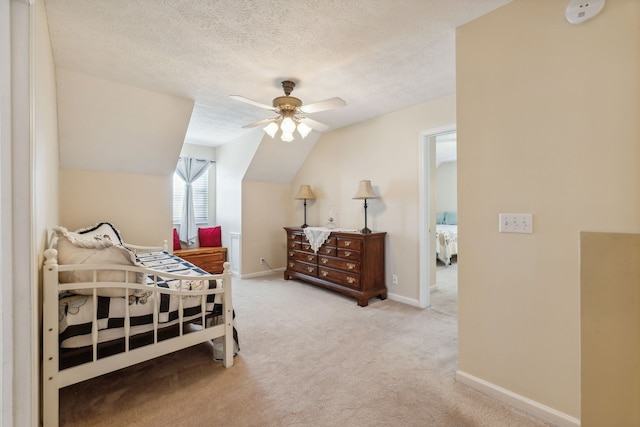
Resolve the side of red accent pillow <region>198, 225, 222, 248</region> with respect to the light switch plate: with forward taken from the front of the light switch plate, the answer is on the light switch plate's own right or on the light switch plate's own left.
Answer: on the light switch plate's own right

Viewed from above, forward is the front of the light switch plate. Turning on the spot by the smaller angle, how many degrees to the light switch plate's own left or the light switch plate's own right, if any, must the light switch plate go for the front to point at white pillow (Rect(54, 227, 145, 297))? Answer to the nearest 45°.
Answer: approximately 45° to the light switch plate's own right

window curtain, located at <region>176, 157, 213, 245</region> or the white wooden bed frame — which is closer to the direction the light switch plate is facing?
the white wooden bed frame

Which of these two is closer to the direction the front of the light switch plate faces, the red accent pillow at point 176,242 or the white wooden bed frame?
the white wooden bed frame

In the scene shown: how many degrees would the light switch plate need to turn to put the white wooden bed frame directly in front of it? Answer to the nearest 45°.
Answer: approximately 45° to its right

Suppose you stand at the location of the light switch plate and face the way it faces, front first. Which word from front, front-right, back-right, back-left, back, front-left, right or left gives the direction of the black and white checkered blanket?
front-right

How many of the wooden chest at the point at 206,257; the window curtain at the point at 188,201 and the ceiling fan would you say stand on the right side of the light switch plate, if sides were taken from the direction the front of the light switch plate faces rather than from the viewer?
3

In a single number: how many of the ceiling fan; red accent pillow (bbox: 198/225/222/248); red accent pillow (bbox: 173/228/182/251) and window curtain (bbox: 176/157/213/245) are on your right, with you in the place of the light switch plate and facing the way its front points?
4

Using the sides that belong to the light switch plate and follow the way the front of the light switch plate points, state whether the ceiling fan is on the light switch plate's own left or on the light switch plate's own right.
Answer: on the light switch plate's own right
